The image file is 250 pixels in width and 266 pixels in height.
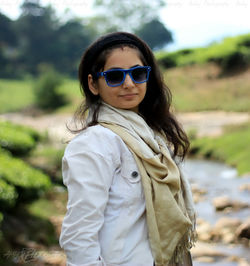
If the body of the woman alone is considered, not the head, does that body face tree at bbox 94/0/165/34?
no

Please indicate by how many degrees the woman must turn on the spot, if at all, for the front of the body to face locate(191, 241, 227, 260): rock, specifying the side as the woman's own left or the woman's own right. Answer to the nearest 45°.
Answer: approximately 135° to the woman's own left

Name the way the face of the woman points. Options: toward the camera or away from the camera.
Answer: toward the camera

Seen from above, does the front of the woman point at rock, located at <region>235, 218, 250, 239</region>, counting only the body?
no

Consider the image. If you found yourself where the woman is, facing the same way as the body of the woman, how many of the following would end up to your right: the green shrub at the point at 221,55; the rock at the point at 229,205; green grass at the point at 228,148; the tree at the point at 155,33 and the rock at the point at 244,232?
0

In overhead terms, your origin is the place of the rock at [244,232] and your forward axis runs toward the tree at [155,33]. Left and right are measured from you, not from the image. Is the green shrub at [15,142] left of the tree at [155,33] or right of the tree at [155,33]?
left

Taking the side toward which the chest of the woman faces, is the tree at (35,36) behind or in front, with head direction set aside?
behind

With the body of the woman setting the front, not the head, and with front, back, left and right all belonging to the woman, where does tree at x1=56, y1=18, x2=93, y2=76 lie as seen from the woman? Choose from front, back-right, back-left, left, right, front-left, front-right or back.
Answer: back-left

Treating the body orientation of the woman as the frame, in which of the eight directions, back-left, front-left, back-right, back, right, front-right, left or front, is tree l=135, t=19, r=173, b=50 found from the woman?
back-left

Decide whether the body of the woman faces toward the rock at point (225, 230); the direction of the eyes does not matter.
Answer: no

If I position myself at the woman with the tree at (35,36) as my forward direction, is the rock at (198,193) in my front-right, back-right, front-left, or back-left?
front-right

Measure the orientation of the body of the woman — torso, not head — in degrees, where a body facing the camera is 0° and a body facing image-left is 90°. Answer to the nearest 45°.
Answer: approximately 315°

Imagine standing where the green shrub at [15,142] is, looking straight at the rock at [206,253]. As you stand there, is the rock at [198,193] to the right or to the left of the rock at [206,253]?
left

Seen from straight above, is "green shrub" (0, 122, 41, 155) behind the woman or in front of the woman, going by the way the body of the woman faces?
behind

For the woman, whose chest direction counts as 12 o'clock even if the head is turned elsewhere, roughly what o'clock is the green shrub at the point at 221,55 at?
The green shrub is roughly at 8 o'clock from the woman.
